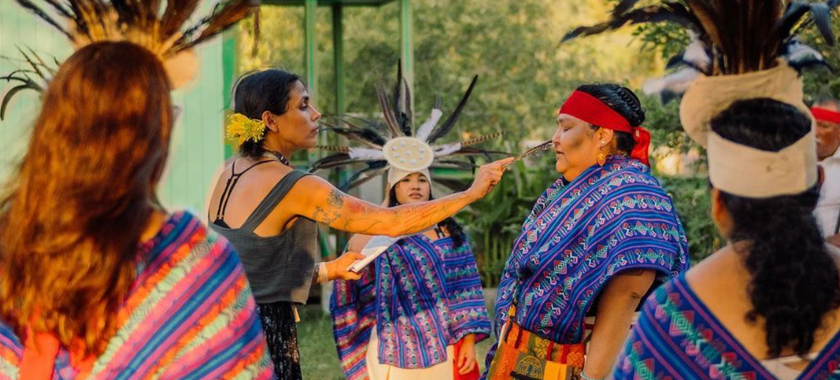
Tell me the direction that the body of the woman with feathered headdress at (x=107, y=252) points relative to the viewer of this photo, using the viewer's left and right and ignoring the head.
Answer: facing away from the viewer

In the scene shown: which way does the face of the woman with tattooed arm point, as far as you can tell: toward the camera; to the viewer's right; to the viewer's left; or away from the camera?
to the viewer's right

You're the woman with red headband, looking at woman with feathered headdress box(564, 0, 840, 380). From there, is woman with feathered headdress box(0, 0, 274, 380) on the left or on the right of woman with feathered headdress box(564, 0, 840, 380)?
right

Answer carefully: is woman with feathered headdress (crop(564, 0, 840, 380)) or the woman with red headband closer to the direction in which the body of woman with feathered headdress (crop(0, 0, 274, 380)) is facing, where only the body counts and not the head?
the woman with red headband

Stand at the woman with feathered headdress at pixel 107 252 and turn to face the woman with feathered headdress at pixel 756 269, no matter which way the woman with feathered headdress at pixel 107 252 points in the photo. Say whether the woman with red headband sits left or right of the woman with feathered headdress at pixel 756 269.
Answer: left

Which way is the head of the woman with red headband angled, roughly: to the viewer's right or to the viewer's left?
to the viewer's left

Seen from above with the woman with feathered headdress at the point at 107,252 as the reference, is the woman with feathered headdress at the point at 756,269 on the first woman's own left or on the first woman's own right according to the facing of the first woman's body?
on the first woman's own right

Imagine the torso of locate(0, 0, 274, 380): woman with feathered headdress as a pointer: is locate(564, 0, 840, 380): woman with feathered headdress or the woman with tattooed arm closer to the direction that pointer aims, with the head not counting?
the woman with tattooed arm

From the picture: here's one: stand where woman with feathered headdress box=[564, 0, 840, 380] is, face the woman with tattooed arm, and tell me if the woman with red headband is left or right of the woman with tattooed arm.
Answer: right
